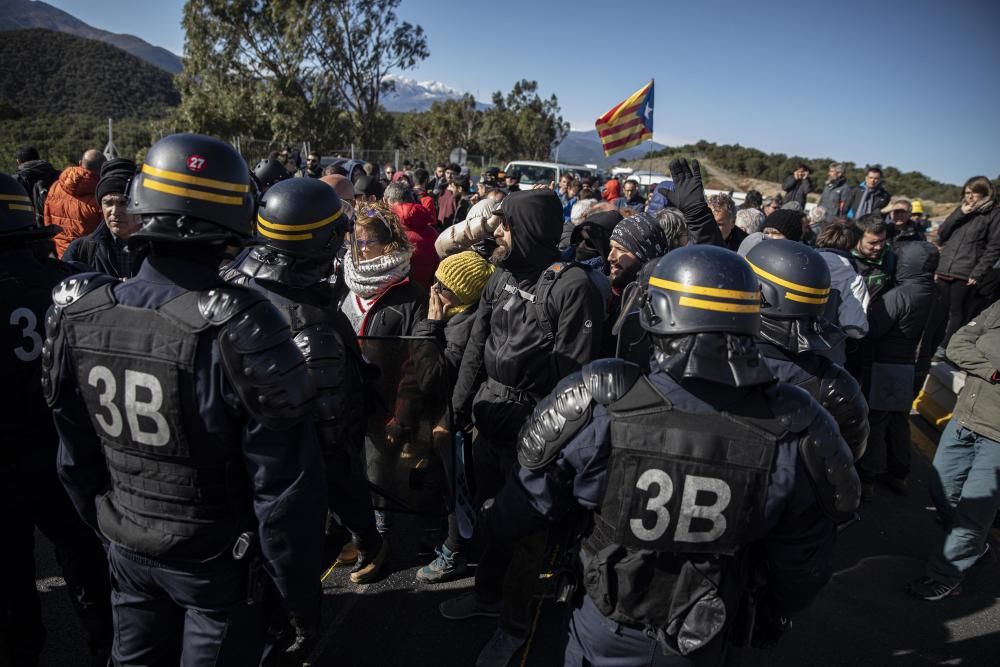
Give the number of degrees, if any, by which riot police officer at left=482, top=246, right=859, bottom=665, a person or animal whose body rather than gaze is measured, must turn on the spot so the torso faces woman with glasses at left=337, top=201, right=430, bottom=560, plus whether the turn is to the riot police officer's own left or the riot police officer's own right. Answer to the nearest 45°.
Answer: approximately 45° to the riot police officer's own left

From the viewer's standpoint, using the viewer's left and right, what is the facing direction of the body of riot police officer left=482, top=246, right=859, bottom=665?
facing away from the viewer

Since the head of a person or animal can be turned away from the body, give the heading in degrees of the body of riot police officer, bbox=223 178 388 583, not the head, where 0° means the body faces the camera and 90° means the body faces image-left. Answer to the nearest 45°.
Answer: approximately 225°

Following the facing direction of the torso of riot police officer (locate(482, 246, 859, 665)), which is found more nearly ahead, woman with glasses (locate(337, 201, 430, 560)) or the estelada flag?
the estelada flag

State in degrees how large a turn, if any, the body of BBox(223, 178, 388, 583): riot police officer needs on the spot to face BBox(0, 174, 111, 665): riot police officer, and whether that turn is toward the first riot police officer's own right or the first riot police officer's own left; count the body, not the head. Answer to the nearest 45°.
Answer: approximately 135° to the first riot police officer's own left
